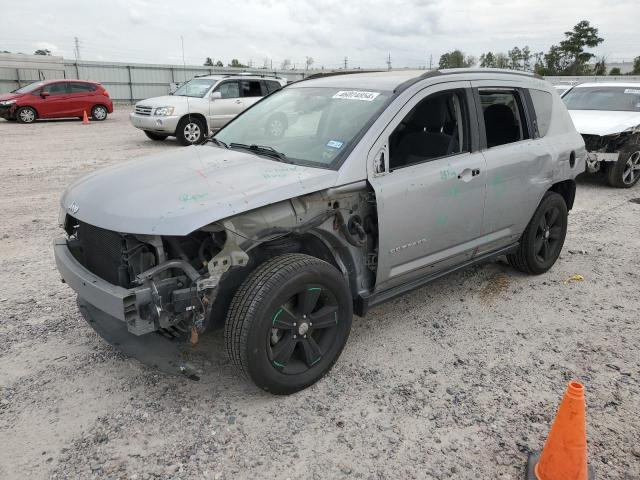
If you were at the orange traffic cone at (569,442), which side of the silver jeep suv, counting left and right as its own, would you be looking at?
left

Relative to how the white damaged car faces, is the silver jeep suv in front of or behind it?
in front

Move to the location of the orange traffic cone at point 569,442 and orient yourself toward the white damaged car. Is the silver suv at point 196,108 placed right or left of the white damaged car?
left

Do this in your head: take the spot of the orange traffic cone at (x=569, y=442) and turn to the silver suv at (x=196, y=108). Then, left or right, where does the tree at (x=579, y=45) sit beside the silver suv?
right

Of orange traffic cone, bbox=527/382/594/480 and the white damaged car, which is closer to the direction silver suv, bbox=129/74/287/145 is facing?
the orange traffic cone

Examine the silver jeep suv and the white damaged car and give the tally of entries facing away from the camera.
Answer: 0

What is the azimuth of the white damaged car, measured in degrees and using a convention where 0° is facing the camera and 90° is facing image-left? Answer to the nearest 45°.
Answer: approximately 45°

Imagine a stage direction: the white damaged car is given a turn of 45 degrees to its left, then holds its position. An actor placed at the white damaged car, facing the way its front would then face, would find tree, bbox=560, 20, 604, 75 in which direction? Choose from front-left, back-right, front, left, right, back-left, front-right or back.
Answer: back

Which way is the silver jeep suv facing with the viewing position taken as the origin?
facing the viewer and to the left of the viewer

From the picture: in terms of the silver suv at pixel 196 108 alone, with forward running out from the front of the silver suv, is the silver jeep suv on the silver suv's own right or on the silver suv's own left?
on the silver suv's own left

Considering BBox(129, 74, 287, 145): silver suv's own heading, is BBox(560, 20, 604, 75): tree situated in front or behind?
behind

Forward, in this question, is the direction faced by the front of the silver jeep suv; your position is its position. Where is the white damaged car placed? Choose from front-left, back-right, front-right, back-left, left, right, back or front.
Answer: back

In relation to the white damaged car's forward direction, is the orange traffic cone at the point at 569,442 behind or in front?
in front

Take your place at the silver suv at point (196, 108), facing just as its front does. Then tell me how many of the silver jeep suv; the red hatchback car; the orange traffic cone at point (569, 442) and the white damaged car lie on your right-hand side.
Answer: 1
